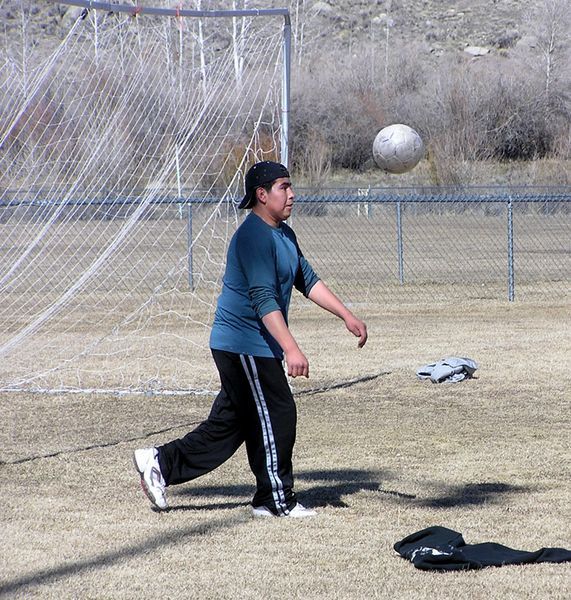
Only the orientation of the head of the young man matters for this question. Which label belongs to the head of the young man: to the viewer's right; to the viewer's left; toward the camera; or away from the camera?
to the viewer's right

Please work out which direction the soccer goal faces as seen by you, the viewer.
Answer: facing the viewer and to the right of the viewer

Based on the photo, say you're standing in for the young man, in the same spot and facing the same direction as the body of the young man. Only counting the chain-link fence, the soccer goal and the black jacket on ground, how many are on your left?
2

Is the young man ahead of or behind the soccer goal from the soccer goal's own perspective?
ahead

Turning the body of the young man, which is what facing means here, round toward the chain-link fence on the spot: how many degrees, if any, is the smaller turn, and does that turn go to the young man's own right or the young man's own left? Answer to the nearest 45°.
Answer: approximately 90° to the young man's own left

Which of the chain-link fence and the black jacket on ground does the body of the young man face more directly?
the black jacket on ground

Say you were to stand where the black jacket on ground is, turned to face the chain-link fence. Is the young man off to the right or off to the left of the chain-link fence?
left

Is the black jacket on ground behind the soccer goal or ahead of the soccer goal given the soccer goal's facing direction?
ahead

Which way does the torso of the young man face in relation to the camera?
to the viewer's right

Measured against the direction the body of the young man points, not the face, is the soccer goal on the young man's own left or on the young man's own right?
on the young man's own left

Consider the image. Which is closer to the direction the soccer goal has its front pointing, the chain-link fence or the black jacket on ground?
the black jacket on ground

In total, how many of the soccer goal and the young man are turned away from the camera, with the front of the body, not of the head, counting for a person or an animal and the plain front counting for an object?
0
